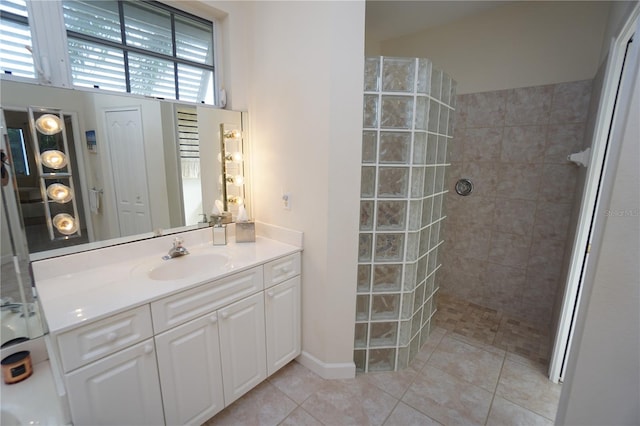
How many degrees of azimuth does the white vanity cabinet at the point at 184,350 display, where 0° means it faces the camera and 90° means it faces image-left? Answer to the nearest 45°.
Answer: approximately 315°

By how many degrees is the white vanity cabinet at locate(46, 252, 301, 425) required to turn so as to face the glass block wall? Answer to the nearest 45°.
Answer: approximately 45° to its left

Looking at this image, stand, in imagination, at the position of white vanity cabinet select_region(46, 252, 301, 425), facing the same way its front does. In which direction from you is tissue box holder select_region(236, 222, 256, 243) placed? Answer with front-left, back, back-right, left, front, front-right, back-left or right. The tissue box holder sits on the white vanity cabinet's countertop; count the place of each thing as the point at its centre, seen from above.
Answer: left
